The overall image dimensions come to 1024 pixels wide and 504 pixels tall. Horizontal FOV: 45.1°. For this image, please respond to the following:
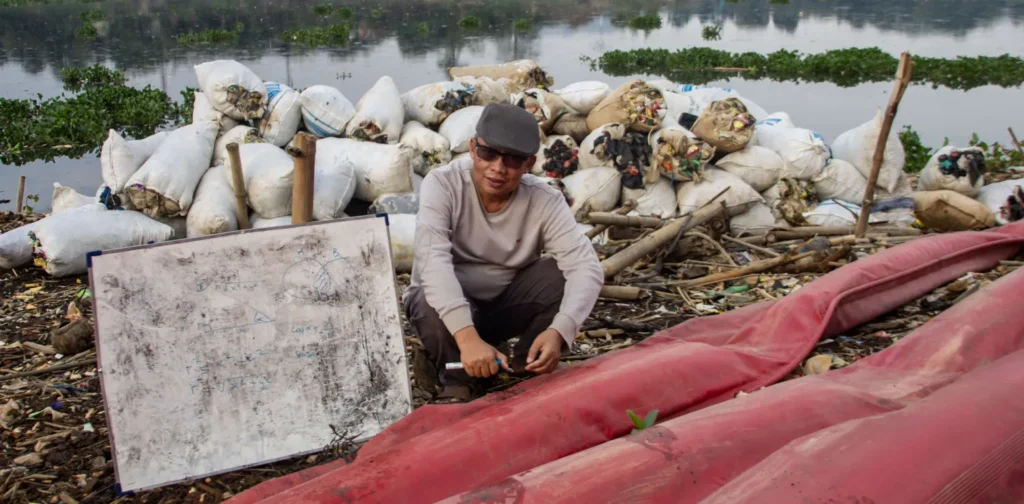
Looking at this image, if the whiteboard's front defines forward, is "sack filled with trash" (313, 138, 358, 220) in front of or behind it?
behind

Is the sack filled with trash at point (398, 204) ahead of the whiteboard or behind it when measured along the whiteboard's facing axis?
behind

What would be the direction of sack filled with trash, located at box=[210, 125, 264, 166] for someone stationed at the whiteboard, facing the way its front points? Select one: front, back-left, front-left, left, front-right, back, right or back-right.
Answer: back

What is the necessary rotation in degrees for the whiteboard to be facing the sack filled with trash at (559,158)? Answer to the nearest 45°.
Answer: approximately 135° to its left

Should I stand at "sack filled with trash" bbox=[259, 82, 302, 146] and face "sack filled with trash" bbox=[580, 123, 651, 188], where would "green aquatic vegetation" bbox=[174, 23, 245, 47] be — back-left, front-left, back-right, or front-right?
back-left

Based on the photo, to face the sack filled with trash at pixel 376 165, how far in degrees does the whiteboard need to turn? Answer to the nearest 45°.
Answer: approximately 180°

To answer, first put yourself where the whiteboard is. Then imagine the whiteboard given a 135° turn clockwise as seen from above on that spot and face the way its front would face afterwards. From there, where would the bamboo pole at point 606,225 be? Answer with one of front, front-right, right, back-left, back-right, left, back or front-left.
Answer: right

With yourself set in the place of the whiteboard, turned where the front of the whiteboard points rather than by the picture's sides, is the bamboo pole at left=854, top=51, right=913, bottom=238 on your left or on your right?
on your left

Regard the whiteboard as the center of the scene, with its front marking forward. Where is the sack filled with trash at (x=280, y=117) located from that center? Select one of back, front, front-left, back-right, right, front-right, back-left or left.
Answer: back

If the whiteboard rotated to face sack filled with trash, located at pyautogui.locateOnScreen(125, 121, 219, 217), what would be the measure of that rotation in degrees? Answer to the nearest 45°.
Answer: approximately 180°

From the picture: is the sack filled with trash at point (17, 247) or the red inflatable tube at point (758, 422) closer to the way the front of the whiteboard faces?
the red inflatable tube

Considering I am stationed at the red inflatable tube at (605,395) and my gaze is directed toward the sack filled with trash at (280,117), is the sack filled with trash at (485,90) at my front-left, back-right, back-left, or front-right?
front-right

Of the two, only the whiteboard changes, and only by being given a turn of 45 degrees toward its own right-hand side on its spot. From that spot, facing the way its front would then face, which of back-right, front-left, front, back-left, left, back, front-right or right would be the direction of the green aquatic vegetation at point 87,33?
back-right

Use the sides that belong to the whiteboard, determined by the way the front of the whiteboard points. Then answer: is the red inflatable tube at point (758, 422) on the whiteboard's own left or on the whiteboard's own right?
on the whiteboard's own left

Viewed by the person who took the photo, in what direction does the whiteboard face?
facing the viewer

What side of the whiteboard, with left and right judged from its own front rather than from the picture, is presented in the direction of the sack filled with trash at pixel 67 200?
back

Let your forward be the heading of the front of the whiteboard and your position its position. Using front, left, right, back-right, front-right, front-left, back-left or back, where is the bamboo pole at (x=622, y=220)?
back-left

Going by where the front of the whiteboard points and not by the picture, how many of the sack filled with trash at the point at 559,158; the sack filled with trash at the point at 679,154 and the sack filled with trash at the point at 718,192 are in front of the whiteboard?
0
